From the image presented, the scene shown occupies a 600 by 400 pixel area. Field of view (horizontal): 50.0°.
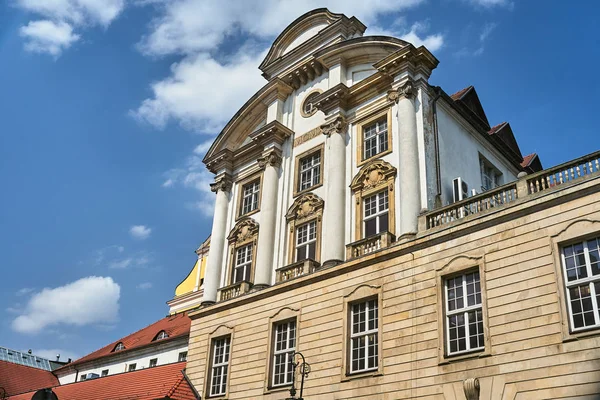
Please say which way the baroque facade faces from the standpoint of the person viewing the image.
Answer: facing the viewer and to the left of the viewer
